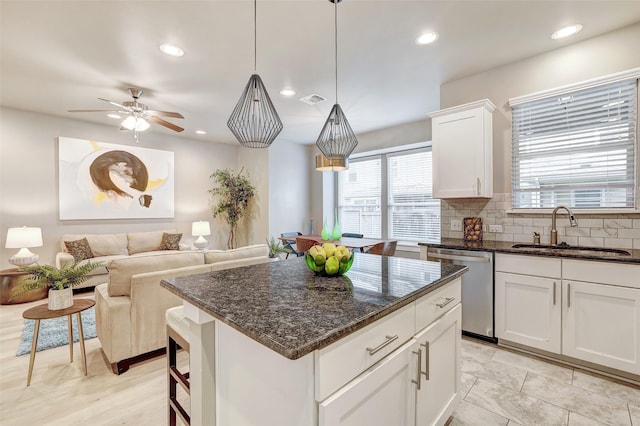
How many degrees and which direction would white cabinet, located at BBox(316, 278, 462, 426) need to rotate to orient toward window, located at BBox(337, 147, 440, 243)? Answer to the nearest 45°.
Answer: approximately 135° to its left

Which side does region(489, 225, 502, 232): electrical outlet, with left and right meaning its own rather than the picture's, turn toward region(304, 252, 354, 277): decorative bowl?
front

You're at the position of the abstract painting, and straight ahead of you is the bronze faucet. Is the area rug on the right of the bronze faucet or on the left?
right

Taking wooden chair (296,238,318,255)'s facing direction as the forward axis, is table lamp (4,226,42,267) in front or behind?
behind

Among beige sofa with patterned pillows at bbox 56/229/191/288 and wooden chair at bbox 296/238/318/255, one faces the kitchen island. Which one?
the beige sofa with patterned pillows

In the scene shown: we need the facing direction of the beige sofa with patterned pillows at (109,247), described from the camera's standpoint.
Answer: facing the viewer

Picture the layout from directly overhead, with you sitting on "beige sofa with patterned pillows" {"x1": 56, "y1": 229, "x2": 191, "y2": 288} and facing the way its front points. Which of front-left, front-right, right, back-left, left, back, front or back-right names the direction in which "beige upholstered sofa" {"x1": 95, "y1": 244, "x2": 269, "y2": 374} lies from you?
front

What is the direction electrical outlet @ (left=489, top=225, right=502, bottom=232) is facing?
toward the camera

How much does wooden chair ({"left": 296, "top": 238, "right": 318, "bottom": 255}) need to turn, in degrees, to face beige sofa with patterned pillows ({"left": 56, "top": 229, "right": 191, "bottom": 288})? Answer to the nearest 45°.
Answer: approximately 135° to its left

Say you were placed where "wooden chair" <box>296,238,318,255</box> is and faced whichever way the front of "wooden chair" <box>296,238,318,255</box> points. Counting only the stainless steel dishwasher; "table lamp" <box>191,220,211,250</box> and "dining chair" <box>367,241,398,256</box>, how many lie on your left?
1

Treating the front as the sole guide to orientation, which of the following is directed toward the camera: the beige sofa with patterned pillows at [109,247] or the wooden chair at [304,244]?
the beige sofa with patterned pillows

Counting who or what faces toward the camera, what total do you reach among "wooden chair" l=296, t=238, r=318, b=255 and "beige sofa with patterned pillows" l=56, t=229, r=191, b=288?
1

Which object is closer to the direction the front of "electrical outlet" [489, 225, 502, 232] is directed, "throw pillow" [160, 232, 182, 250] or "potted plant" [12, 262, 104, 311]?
the potted plant

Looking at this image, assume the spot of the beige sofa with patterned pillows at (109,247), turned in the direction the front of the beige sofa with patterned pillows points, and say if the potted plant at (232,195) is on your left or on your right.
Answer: on your left

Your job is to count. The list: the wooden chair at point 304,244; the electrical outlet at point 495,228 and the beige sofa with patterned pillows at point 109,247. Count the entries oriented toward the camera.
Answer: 2

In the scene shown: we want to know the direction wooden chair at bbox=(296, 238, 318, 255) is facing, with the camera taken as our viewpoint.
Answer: facing away from the viewer and to the right of the viewer
